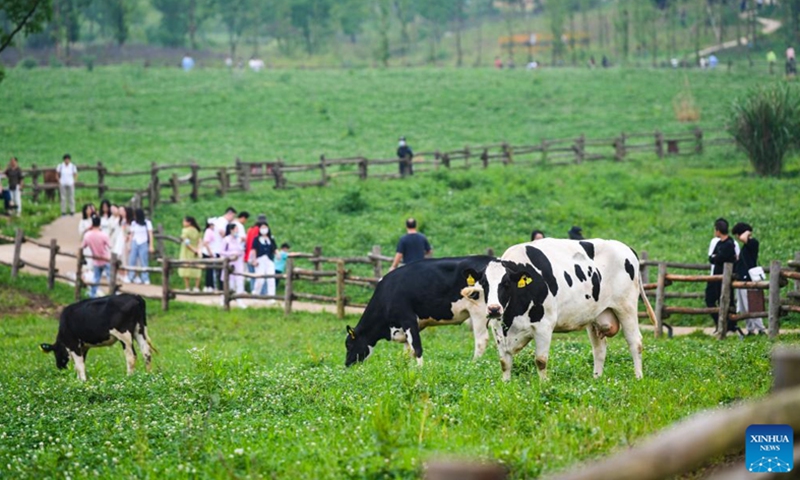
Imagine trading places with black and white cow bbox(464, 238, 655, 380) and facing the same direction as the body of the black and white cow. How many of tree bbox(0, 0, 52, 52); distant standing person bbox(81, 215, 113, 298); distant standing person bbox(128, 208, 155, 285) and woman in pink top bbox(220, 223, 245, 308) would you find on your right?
4

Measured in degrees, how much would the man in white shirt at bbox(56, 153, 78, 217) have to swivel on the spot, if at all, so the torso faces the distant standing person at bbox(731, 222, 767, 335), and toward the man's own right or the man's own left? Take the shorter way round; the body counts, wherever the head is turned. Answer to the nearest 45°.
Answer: approximately 45° to the man's own left

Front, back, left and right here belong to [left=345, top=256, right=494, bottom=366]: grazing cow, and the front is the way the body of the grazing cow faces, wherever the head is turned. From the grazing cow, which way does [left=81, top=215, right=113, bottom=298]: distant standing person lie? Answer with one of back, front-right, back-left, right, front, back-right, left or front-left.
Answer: front-right

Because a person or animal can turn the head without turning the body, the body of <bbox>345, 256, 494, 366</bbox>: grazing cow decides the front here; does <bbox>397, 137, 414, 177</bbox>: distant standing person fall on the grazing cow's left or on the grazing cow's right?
on the grazing cow's right

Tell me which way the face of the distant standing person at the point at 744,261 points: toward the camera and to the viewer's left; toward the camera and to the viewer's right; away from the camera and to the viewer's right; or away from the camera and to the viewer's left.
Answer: toward the camera and to the viewer's left

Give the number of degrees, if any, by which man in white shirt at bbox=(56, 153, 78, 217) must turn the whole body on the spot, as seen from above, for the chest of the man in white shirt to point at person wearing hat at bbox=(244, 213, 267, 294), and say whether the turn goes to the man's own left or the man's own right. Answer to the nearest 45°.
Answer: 0° — they already face them

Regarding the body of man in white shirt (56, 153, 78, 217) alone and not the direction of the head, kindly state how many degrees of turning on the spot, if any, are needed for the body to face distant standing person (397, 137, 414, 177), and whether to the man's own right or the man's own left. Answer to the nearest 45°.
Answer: approximately 90° to the man's own left

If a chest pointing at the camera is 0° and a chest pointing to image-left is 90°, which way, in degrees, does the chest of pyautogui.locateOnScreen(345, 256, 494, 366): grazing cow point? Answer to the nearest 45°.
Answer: approximately 90°

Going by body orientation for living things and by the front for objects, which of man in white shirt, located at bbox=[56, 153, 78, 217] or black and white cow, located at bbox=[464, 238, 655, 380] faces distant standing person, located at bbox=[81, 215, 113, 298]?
the man in white shirt

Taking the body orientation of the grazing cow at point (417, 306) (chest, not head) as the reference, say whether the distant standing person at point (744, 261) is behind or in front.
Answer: behind

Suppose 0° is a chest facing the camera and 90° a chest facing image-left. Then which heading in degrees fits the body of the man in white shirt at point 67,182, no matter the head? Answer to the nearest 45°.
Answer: approximately 0°
